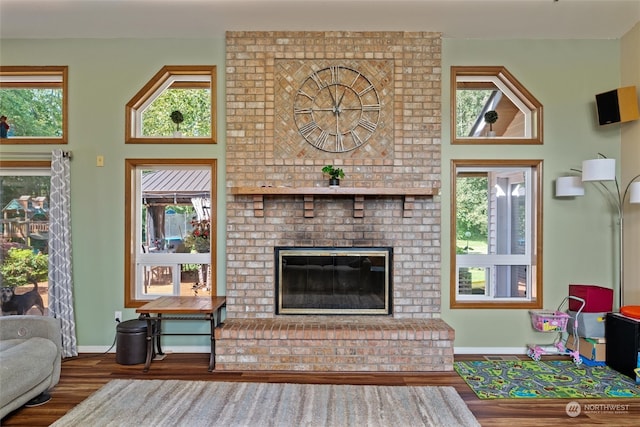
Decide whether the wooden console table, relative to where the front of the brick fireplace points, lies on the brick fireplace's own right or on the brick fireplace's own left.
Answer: on the brick fireplace's own right

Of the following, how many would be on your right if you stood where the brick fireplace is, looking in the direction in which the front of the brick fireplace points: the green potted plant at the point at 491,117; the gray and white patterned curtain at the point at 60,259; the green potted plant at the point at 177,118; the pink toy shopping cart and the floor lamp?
2

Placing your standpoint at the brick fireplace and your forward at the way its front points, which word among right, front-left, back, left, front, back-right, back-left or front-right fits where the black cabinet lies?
left

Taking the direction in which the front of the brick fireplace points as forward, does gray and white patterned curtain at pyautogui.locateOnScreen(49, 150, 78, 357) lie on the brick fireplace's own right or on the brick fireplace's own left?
on the brick fireplace's own right

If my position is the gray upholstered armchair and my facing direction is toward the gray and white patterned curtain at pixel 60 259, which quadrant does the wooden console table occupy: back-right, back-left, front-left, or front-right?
front-right

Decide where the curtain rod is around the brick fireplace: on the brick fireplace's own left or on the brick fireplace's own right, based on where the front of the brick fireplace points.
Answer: on the brick fireplace's own right

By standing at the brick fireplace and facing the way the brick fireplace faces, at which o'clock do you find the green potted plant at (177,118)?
The green potted plant is roughly at 3 o'clock from the brick fireplace.

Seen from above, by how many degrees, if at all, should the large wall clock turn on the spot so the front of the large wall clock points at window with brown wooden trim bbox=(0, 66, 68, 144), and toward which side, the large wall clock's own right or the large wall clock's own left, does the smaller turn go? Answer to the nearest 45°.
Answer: approximately 90° to the large wall clock's own right

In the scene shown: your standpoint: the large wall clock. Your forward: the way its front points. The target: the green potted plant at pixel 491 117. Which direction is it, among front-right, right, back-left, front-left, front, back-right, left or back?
left

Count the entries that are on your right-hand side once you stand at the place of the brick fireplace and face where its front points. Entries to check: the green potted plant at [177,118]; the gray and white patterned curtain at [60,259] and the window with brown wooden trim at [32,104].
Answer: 3

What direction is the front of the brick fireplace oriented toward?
toward the camera

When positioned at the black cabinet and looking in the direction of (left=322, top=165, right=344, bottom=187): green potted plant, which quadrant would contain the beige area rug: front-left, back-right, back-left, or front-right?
front-left

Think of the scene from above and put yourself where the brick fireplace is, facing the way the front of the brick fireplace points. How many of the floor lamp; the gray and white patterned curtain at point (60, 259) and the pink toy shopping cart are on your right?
1

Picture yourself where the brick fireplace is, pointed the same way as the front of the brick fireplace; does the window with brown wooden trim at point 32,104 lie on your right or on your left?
on your right
